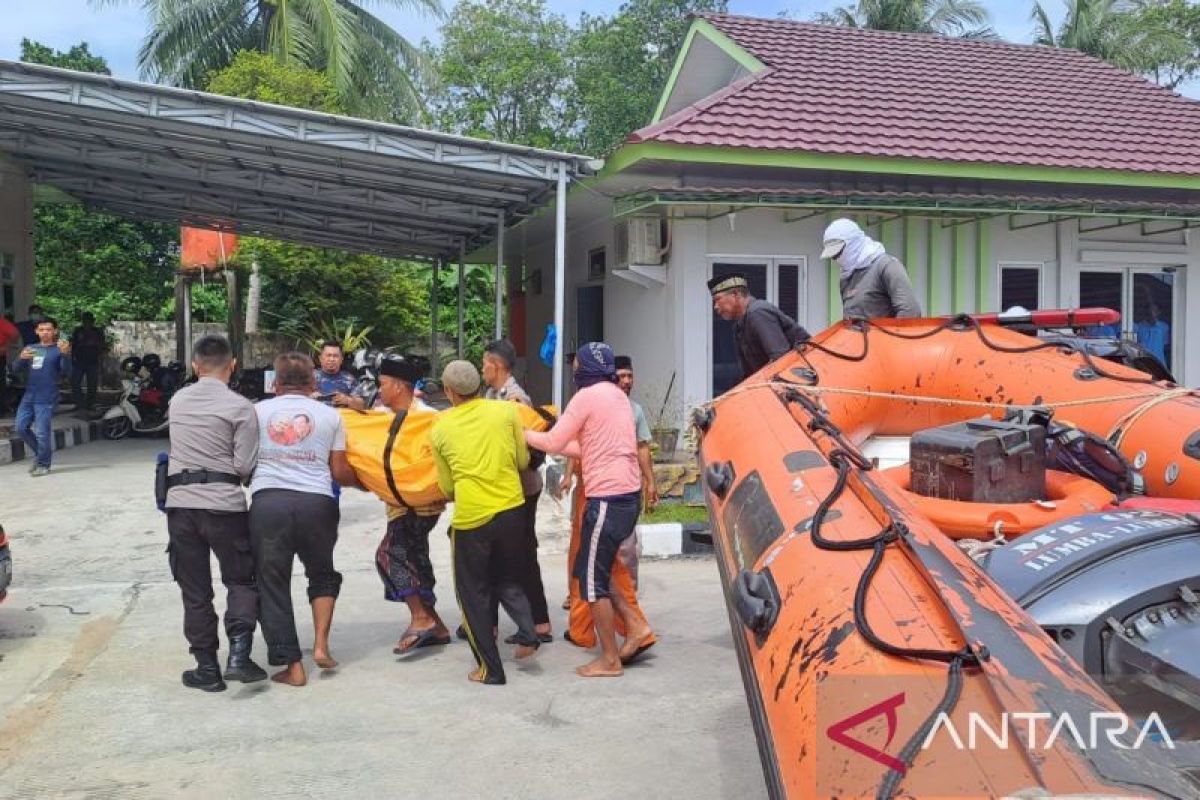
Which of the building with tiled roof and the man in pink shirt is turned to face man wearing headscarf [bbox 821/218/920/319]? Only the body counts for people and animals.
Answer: the building with tiled roof

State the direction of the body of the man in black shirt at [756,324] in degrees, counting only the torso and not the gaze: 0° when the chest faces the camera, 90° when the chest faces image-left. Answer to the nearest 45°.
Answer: approximately 90°

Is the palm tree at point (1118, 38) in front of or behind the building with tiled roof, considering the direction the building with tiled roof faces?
behind

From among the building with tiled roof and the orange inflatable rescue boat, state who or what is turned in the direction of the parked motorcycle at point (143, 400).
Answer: the orange inflatable rescue boat

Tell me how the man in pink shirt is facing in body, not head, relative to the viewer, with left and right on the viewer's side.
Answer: facing away from the viewer and to the left of the viewer

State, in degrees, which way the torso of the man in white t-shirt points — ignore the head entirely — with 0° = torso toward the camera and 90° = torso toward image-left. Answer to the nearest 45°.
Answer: approximately 180°

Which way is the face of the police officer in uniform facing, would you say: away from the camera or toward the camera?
away from the camera

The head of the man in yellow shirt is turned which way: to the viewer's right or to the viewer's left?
to the viewer's left
